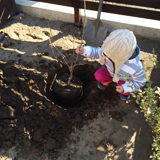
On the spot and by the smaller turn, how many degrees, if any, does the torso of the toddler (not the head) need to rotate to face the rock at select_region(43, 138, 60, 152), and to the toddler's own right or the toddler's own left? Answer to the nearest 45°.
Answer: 0° — they already face it

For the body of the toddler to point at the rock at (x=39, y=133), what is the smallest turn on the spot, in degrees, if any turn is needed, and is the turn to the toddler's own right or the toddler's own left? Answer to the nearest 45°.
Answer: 0° — they already face it

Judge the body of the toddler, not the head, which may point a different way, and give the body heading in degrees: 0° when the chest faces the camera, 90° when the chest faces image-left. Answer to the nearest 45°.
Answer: approximately 45°

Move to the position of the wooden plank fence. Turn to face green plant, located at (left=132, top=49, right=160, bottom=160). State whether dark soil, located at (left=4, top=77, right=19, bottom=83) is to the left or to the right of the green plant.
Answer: right

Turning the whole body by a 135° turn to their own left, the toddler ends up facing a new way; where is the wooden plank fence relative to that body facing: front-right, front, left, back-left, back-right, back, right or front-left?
left
